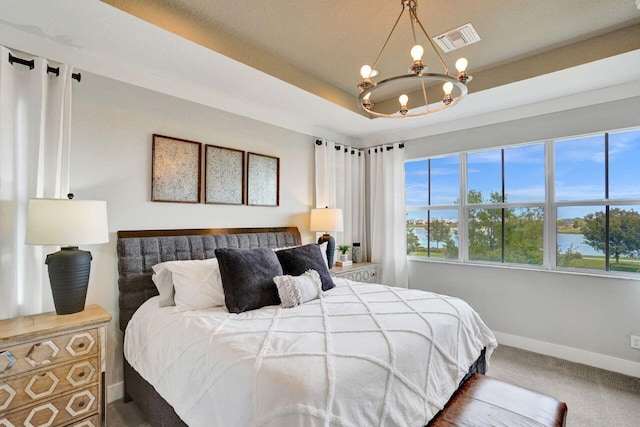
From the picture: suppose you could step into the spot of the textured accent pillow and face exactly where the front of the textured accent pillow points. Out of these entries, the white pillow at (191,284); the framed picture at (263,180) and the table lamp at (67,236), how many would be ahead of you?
0

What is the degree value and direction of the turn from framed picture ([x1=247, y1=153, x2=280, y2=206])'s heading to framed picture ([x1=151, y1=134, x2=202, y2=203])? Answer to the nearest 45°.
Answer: approximately 90° to its right

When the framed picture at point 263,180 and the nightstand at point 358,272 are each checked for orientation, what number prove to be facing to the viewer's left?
0

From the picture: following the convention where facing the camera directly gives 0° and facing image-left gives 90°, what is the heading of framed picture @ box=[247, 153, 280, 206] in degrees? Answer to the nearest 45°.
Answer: approximately 315°

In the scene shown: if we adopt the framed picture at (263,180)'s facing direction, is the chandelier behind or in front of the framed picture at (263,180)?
in front

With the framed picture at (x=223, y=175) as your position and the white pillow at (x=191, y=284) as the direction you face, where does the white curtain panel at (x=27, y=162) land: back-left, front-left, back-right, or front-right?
front-right

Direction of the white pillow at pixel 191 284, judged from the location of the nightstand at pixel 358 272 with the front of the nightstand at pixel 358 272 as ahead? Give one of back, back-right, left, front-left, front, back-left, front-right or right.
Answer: right

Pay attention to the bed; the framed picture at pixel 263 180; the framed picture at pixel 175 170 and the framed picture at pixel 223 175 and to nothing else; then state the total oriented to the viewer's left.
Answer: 0

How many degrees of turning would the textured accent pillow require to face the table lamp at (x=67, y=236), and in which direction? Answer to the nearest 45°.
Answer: approximately 135° to its right

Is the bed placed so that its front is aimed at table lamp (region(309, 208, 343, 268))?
no

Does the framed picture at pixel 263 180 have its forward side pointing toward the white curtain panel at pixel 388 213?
no

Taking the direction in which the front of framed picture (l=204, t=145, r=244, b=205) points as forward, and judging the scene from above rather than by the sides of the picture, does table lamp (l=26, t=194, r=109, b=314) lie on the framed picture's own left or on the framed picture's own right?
on the framed picture's own right

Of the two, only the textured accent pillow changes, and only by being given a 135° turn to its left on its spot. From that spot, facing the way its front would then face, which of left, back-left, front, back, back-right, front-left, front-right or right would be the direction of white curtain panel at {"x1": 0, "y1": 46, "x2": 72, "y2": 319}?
left

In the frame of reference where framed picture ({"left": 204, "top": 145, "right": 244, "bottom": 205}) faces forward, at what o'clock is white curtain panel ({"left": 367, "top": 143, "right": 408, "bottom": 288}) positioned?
The white curtain panel is roughly at 10 o'clock from the framed picture.

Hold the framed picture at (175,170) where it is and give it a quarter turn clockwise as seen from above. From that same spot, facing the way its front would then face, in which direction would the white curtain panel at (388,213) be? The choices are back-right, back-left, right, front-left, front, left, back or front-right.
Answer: back-left

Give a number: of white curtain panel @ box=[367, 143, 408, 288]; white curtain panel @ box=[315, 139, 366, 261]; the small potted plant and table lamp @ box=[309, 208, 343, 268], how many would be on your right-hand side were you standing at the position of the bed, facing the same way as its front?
0

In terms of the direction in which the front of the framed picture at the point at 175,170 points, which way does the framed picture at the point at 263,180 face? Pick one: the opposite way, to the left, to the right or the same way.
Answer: the same way

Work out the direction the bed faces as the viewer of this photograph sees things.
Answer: facing the viewer and to the right of the viewer

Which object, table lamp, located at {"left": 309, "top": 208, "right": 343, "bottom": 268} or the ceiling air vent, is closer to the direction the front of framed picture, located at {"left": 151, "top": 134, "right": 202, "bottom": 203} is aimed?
the ceiling air vent

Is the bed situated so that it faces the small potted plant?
no

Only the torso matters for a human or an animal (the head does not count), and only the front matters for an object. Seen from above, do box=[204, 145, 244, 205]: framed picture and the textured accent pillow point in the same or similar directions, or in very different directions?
same or similar directions
